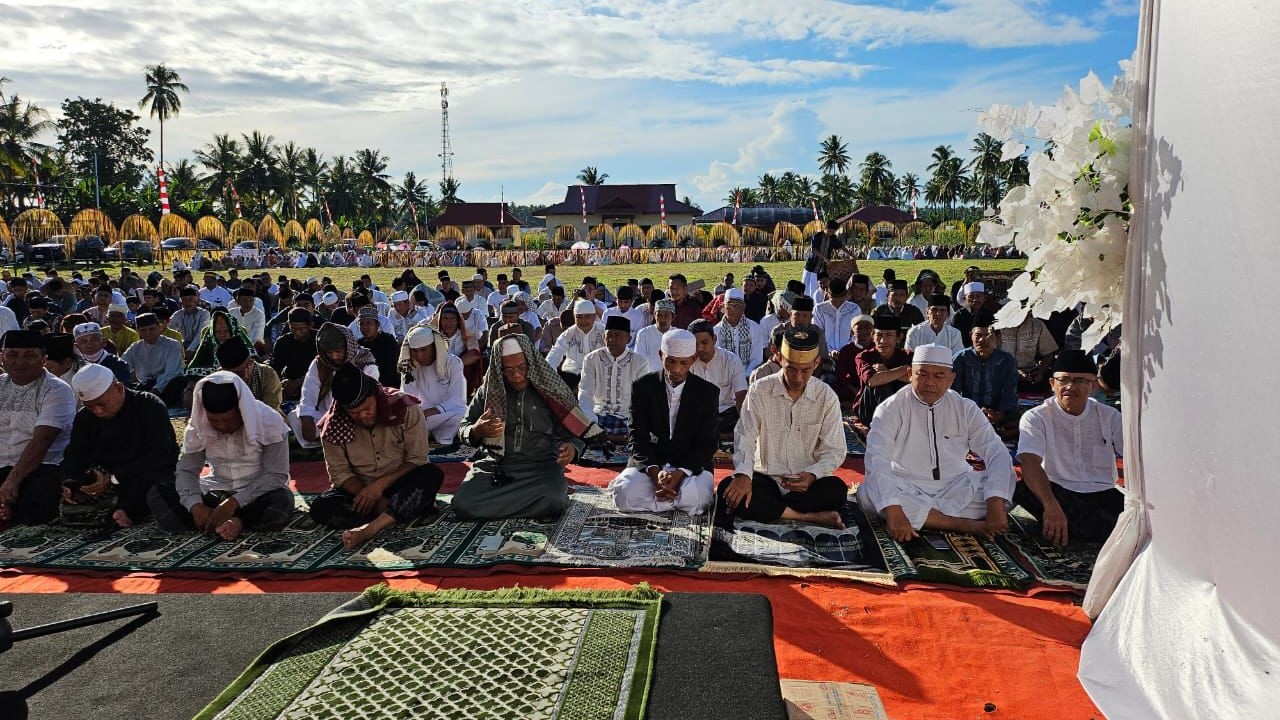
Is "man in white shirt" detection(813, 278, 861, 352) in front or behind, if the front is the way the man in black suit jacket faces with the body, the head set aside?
behind

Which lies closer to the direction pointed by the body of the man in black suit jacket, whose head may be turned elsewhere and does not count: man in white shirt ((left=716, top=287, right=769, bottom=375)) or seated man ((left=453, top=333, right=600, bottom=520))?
the seated man

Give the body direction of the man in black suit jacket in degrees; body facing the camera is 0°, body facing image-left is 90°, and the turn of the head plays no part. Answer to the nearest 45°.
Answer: approximately 0°
